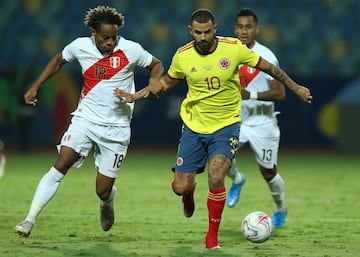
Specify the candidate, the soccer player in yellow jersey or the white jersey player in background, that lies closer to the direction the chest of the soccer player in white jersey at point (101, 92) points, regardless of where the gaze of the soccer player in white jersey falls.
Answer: the soccer player in yellow jersey

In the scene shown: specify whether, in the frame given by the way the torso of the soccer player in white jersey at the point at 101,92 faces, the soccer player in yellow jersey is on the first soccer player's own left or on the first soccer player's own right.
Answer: on the first soccer player's own left

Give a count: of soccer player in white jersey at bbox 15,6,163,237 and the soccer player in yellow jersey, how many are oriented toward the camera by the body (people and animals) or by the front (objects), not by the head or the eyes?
2

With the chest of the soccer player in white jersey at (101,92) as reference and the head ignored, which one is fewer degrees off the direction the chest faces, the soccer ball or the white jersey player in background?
the soccer ball

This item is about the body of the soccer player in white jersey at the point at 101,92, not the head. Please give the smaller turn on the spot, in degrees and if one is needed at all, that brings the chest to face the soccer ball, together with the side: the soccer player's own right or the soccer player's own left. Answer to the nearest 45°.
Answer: approximately 45° to the soccer player's own left

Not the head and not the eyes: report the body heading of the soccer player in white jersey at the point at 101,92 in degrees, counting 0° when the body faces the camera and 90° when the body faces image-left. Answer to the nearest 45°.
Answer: approximately 0°

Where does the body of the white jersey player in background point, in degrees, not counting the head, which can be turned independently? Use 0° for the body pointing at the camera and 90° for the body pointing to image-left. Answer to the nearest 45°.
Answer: approximately 45°
